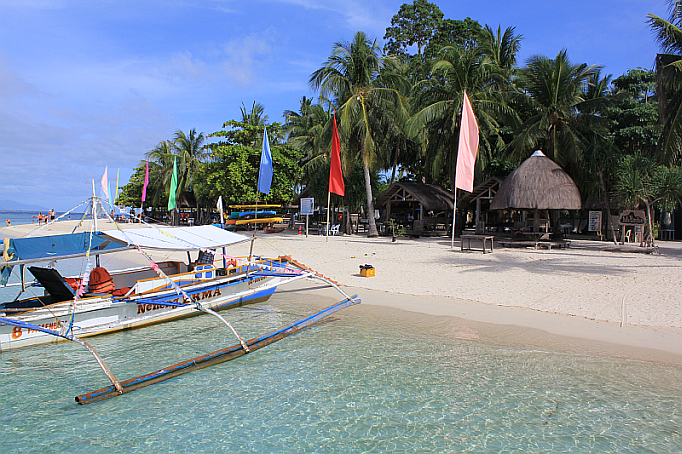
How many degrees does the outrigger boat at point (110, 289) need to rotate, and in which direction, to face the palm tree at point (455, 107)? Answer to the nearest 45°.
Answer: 0° — it already faces it

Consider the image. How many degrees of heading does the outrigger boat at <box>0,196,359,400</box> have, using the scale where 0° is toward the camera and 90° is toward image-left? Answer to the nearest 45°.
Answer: approximately 225°

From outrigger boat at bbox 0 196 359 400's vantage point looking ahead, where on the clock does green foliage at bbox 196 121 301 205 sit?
The green foliage is roughly at 11 o'clock from the outrigger boat.

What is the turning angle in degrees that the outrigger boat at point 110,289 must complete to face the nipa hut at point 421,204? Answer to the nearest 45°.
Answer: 0° — it already faces it
